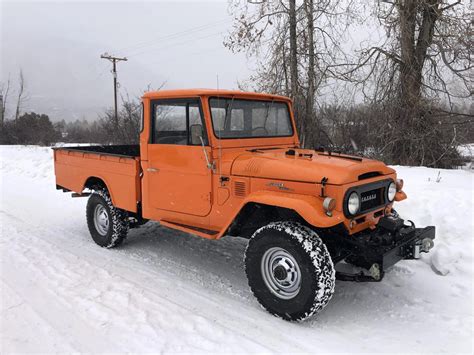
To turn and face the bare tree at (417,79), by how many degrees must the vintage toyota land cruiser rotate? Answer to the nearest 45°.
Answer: approximately 90° to its left

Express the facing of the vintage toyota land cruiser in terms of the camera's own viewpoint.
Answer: facing the viewer and to the right of the viewer
